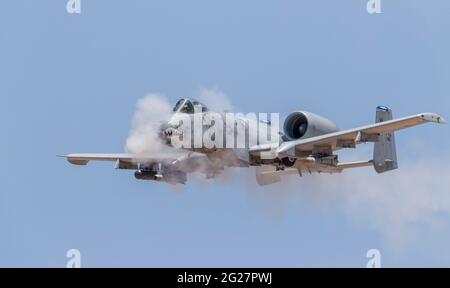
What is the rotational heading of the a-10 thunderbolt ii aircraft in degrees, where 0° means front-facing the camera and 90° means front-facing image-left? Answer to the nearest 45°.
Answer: approximately 45°
